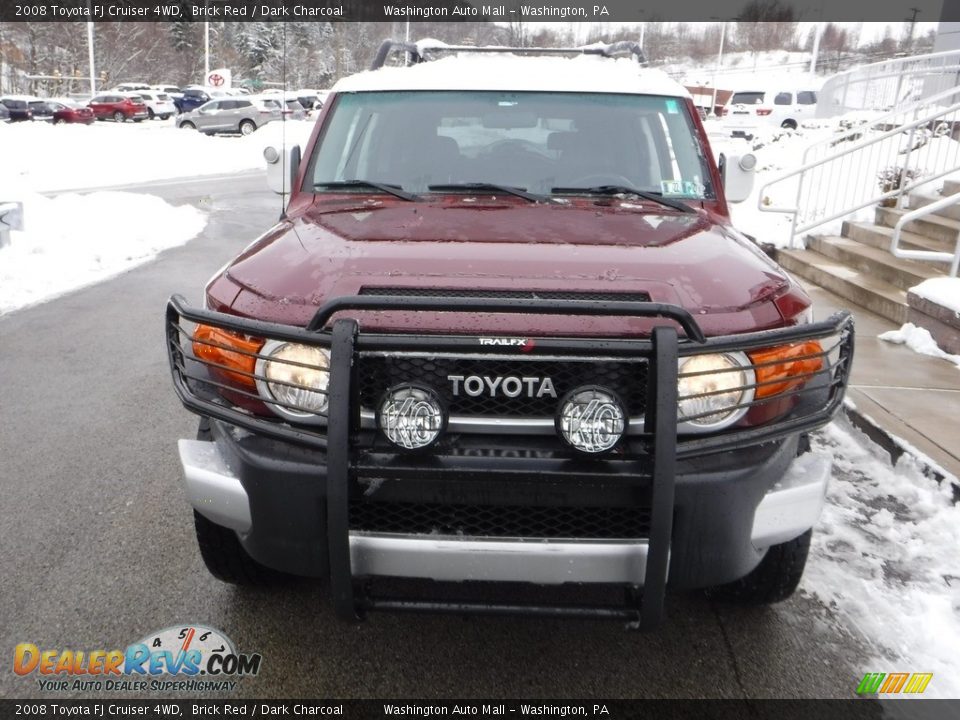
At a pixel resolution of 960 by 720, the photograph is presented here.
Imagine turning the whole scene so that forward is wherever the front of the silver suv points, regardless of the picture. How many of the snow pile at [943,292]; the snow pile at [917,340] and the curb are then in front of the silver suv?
0

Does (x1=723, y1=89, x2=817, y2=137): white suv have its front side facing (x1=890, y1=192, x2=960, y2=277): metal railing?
no

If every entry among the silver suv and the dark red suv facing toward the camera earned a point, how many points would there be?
1

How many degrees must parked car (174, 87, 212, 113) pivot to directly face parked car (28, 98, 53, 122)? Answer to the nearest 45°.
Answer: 0° — it already faces it

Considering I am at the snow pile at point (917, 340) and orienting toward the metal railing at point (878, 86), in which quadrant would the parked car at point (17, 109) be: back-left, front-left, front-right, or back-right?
front-left

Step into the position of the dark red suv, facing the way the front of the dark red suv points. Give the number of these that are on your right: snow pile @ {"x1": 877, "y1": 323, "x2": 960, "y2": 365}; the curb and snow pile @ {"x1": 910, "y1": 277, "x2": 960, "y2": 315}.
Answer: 0

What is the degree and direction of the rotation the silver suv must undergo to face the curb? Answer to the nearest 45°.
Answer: approximately 135° to its left

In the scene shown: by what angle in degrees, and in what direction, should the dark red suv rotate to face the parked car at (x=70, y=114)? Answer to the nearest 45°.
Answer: approximately 135° to its right

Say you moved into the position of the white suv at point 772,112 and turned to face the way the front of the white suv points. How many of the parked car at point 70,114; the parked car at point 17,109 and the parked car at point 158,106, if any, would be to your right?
0

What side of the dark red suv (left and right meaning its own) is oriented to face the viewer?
front

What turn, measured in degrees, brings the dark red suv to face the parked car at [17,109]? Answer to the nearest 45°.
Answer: approximately 135° to its right

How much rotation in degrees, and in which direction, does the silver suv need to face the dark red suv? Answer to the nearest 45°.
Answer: approximately 135° to its left

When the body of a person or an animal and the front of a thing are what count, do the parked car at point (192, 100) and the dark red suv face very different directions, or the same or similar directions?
same or similar directions

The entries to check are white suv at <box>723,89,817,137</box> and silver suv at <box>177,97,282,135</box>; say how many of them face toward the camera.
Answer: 0

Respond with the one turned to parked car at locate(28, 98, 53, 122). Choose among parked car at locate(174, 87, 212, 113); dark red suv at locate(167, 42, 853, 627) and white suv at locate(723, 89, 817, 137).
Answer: parked car at locate(174, 87, 212, 113)
